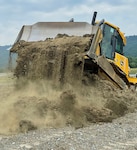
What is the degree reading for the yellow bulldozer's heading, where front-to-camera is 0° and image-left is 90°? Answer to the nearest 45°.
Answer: approximately 45°
